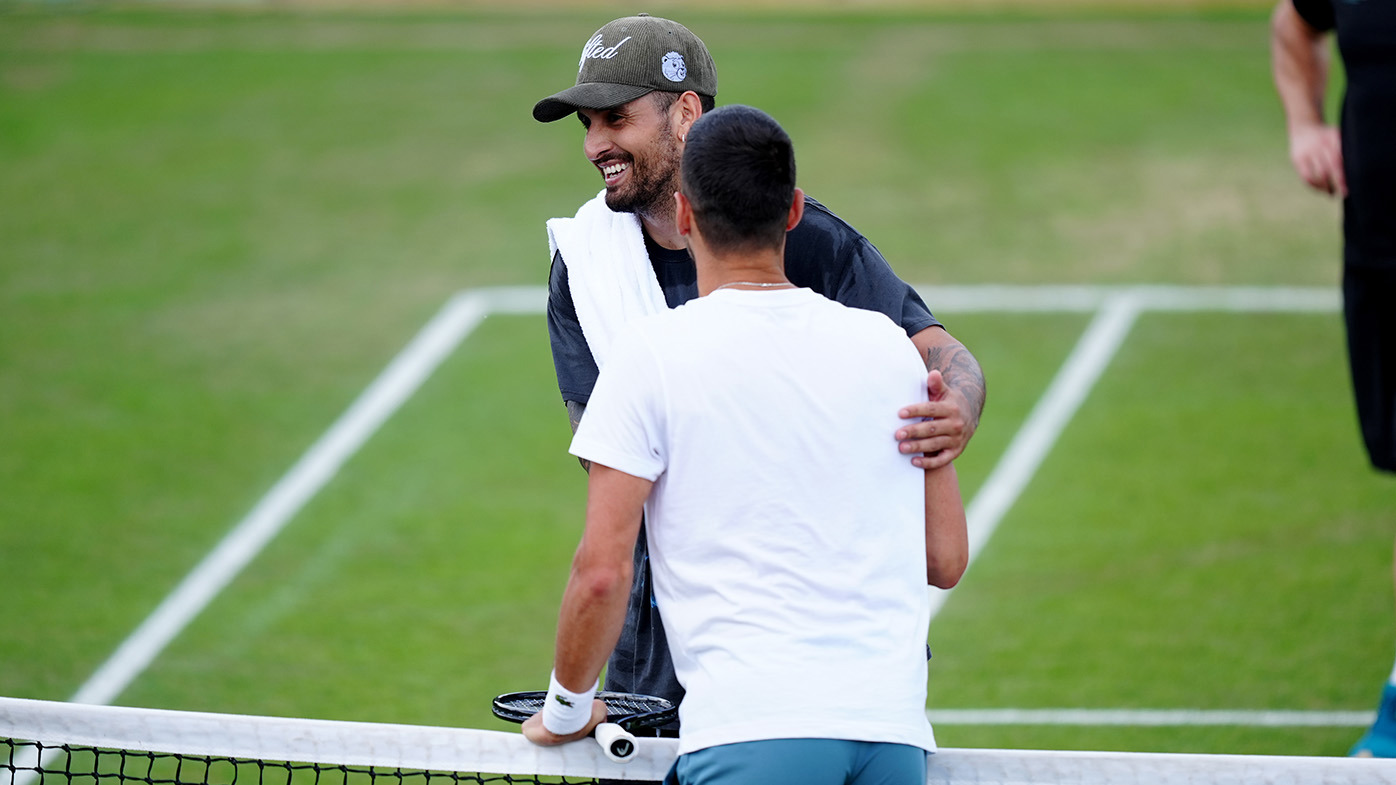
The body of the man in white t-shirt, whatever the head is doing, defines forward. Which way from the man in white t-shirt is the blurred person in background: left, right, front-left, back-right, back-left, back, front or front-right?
front-right

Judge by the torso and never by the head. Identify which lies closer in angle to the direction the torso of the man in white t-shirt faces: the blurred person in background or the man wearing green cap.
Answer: the man wearing green cap

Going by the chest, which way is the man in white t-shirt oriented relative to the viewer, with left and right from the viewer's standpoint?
facing away from the viewer

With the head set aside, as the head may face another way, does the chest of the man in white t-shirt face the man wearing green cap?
yes

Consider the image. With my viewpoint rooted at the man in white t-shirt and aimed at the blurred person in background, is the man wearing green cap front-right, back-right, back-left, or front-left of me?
front-left
